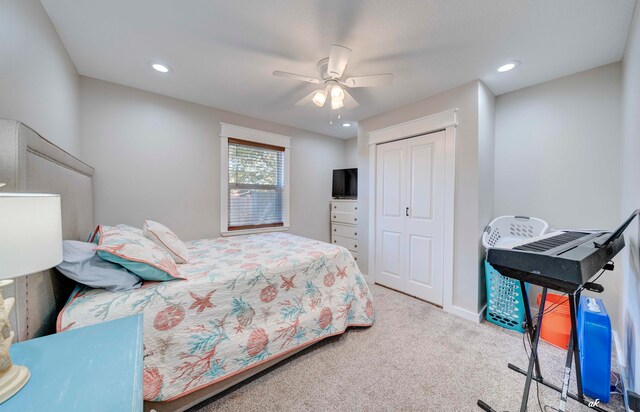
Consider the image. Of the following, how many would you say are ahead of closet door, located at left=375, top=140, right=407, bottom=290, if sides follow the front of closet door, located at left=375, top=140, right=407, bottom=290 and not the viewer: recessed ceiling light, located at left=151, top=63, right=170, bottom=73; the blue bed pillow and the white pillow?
3

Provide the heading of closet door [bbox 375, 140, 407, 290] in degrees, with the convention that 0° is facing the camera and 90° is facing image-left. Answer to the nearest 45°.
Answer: approximately 45°

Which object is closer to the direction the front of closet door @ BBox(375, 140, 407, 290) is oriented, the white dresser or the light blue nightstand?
the light blue nightstand

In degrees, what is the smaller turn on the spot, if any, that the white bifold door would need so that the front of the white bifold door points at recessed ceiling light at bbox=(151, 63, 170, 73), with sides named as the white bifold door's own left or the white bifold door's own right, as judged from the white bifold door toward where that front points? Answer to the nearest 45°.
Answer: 0° — it already faces it

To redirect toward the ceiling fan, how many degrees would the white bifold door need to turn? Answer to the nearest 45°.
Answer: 0° — it already faces it

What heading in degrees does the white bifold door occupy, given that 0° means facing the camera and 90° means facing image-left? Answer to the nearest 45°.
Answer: approximately 45°
